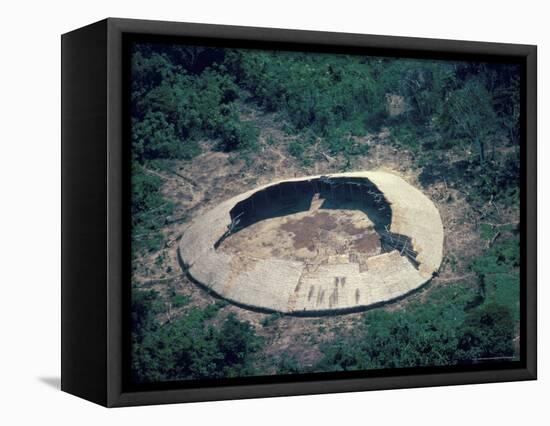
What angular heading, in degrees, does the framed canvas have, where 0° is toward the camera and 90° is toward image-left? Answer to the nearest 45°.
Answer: approximately 315°
